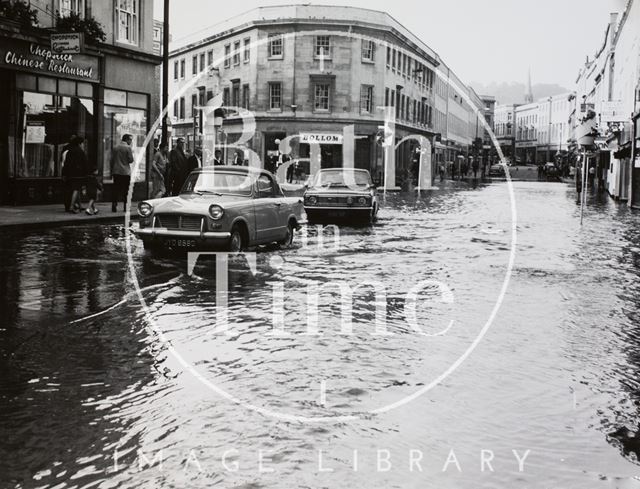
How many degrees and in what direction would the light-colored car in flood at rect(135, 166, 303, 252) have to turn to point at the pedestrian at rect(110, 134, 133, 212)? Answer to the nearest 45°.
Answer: approximately 135° to its right

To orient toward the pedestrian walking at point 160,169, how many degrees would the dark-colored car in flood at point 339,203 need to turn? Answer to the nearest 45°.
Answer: approximately 90° to its right

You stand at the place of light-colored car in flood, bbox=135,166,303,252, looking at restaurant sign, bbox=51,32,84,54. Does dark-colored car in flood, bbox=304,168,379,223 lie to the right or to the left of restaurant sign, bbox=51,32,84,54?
right

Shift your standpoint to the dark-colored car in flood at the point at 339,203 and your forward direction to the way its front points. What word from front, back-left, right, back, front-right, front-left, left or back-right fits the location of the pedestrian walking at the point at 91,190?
right

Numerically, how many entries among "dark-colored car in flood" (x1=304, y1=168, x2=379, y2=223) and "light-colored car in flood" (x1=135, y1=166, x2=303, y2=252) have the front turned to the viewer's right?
0

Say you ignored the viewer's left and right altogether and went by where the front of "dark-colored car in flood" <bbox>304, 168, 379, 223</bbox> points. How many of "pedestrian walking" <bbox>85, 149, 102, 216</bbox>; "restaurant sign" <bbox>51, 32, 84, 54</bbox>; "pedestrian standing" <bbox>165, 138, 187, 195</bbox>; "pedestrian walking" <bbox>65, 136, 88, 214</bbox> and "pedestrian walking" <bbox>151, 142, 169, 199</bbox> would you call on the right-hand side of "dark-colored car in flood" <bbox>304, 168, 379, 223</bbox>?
5

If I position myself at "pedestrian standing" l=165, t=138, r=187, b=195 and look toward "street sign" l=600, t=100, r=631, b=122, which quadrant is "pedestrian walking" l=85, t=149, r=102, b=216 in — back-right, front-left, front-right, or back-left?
back-right

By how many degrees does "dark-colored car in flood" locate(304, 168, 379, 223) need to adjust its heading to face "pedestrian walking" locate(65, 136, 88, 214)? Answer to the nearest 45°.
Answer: approximately 90° to its right

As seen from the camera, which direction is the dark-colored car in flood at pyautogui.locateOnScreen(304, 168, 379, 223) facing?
toward the camera

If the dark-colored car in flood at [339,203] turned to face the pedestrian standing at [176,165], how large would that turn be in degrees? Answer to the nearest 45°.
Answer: approximately 90° to its right

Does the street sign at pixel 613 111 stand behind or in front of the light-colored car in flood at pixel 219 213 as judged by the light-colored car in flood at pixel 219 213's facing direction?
behind
